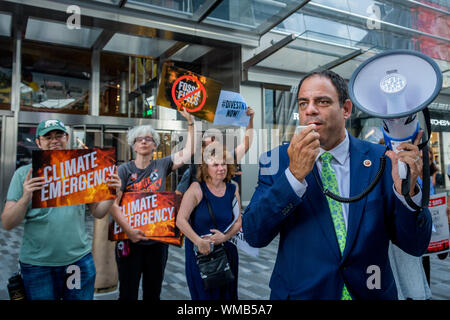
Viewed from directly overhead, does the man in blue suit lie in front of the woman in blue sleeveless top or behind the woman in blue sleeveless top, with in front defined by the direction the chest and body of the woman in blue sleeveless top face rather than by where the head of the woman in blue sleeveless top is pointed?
in front

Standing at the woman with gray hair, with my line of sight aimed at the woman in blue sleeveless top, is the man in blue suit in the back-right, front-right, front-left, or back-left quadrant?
front-right

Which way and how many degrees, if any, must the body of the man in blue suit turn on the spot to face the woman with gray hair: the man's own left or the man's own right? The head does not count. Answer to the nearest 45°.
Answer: approximately 135° to the man's own right

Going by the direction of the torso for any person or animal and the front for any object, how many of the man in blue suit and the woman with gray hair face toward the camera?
2

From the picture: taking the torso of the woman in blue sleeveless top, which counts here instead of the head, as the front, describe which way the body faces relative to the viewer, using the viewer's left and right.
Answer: facing the viewer and to the right of the viewer

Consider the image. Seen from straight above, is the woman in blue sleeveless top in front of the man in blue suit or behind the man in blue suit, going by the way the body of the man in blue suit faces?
behind

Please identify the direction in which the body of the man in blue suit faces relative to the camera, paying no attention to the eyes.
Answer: toward the camera

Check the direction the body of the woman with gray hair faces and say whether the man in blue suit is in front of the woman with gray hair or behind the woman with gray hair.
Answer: in front

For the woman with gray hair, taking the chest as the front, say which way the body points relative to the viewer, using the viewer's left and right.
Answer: facing the viewer
